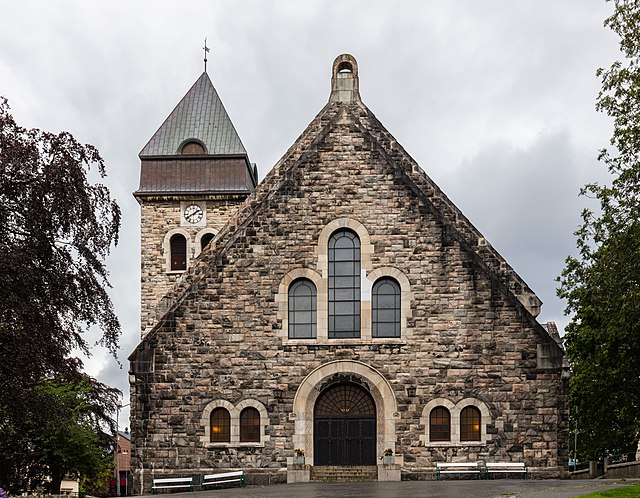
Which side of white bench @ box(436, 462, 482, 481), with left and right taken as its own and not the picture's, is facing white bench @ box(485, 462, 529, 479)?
left

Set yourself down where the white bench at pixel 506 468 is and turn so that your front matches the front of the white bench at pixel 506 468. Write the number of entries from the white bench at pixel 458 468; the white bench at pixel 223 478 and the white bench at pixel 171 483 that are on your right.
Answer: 3

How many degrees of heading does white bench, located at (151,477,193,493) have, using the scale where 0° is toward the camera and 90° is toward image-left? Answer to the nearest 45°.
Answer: approximately 0°

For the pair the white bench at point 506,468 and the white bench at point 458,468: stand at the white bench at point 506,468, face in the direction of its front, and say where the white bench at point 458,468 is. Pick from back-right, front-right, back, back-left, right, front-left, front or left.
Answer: right

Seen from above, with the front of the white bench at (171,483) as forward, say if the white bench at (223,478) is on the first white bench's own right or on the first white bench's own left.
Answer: on the first white bench's own left

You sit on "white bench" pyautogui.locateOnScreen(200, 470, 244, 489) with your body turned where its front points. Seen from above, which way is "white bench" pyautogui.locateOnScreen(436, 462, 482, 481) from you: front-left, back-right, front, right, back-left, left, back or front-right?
left

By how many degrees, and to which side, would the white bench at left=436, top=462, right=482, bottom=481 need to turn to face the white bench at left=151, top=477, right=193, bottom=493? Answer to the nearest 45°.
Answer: approximately 90° to its right
